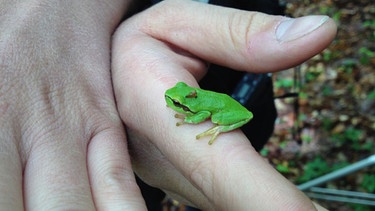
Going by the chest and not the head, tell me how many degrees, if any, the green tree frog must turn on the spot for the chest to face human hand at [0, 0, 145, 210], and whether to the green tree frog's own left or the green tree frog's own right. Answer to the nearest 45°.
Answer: approximately 45° to the green tree frog's own left

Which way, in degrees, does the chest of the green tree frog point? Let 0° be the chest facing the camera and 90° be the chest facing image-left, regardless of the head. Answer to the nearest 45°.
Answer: approximately 90°
